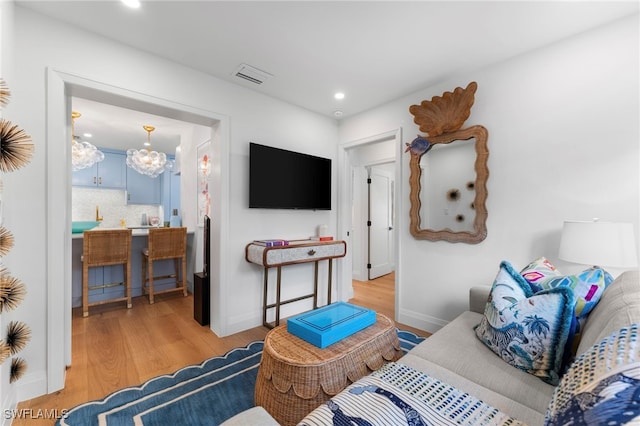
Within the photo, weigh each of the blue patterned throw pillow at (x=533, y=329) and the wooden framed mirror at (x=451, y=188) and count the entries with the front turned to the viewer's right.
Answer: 0

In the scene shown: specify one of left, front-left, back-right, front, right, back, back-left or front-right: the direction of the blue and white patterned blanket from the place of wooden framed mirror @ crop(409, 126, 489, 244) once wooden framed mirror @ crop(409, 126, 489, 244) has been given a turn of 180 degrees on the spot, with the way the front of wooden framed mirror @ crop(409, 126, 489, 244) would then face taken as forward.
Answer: back-right

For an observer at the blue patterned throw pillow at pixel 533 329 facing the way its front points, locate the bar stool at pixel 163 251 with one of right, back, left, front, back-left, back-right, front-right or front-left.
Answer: front-right

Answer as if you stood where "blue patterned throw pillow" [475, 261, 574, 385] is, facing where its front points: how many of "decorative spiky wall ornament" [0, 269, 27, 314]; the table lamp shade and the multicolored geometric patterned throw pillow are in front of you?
1

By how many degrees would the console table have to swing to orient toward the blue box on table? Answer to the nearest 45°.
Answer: approximately 45° to its right

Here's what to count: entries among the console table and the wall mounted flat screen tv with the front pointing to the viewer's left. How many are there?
0

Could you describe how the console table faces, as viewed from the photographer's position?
facing the viewer and to the right of the viewer

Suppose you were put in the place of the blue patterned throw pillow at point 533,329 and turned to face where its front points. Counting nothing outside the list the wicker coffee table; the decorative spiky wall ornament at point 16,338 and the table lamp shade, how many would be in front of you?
2

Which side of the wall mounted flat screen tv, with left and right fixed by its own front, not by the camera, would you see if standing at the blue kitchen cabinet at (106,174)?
back

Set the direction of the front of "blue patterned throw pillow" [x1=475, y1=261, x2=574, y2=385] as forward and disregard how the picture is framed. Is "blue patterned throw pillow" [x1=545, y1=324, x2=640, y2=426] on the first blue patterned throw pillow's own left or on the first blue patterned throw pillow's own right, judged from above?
on the first blue patterned throw pillow's own left

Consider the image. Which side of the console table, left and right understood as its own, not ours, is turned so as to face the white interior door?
left

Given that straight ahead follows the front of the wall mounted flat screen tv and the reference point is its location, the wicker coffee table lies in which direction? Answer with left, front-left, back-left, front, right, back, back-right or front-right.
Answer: front-right

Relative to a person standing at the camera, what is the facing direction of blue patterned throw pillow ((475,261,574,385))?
facing the viewer and to the left of the viewer

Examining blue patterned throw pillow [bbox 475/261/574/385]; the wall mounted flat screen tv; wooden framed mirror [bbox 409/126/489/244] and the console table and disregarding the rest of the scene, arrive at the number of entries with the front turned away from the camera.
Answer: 0

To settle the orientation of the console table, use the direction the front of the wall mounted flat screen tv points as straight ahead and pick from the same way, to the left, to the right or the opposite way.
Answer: the same way

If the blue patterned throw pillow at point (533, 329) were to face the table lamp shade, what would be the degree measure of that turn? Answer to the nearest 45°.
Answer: approximately 180°

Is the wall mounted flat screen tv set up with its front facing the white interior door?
no

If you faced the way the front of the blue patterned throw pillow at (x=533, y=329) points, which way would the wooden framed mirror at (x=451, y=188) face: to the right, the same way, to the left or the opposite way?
the same way

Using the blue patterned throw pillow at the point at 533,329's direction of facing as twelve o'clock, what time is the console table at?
The console table is roughly at 2 o'clock from the blue patterned throw pillow.

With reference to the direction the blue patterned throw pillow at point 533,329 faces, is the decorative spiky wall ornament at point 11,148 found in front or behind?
in front
